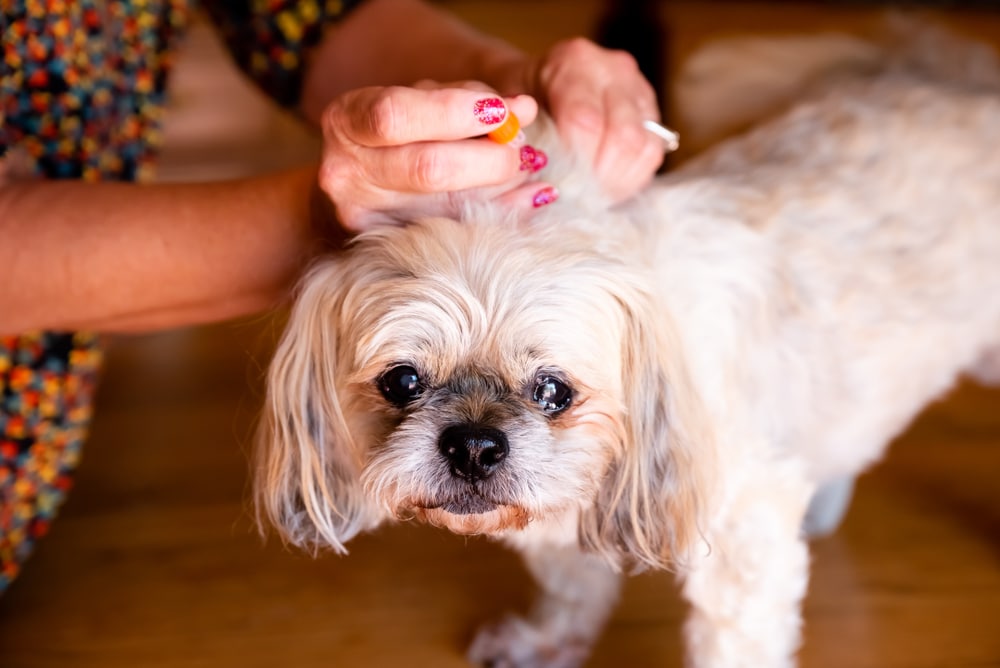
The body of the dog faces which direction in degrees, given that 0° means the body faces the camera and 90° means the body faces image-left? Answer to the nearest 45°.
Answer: approximately 45°
